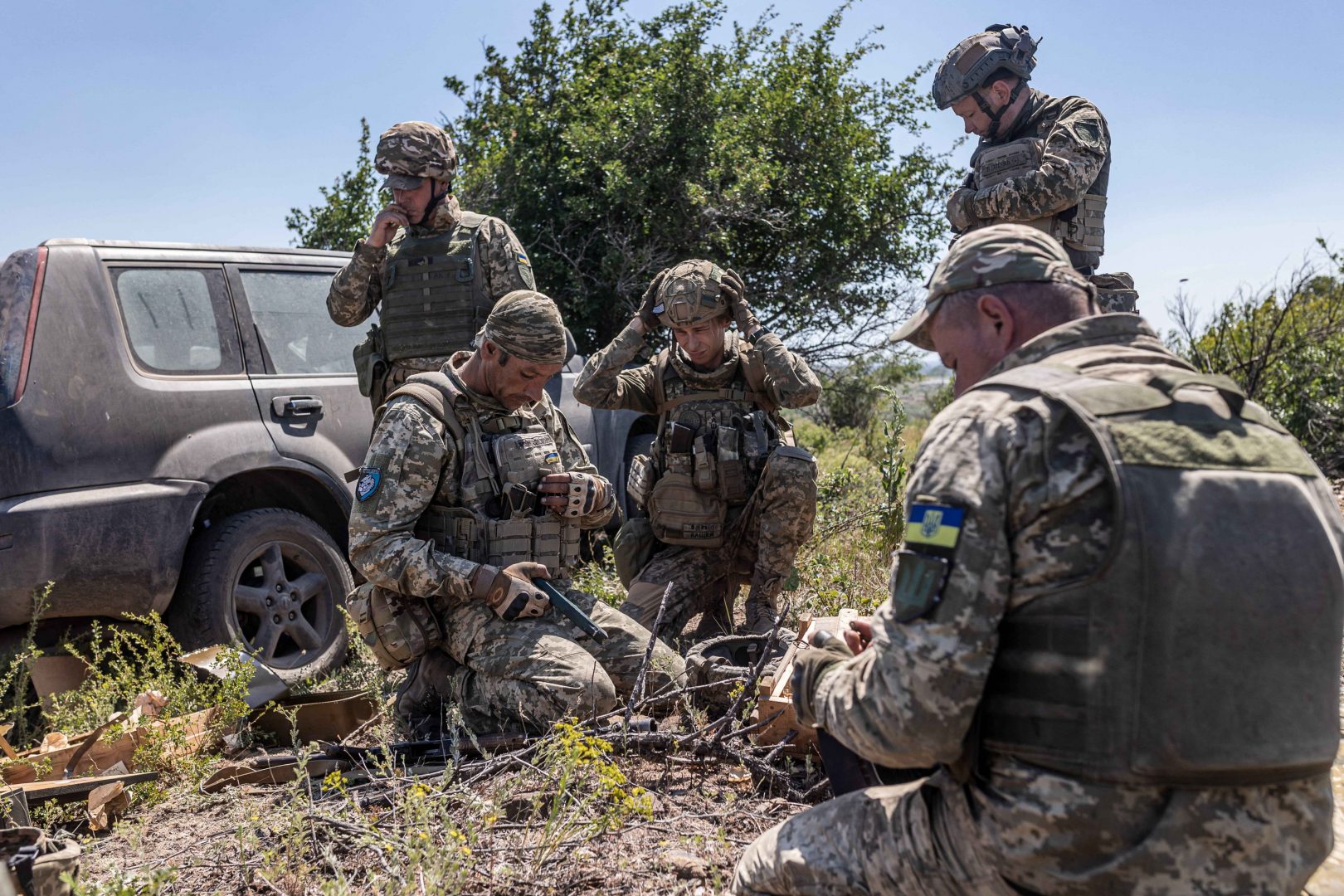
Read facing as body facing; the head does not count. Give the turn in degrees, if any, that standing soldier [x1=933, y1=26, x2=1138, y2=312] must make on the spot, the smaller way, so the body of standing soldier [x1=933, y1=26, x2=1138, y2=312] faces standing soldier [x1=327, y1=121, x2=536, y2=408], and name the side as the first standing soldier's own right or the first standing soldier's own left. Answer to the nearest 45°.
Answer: approximately 45° to the first standing soldier's own right

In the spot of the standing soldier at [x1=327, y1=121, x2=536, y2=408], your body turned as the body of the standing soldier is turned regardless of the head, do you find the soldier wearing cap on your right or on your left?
on your left

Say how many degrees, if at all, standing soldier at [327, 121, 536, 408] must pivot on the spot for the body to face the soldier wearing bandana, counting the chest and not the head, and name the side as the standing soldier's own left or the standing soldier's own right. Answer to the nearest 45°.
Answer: approximately 45° to the standing soldier's own left

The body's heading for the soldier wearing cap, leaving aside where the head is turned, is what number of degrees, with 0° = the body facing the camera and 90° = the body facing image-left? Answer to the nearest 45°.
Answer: approximately 135°

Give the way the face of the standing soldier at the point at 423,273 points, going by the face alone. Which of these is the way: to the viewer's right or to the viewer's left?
to the viewer's left

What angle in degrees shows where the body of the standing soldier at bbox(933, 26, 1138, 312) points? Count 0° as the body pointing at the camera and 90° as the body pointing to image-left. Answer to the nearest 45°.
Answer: approximately 45°

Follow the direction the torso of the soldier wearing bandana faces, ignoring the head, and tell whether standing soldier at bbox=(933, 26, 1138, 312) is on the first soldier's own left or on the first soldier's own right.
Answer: on the first soldier's own left

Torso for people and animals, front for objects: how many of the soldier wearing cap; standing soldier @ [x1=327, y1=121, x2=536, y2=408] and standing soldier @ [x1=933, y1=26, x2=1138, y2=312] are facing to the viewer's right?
0

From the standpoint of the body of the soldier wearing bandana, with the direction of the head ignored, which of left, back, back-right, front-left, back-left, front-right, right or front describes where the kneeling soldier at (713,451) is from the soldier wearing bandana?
left

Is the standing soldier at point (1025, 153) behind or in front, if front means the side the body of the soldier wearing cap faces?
in front

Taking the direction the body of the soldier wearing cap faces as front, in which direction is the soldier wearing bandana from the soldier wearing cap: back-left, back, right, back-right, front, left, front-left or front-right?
front

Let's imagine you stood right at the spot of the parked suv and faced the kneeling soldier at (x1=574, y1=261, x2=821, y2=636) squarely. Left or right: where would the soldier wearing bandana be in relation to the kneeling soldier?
right

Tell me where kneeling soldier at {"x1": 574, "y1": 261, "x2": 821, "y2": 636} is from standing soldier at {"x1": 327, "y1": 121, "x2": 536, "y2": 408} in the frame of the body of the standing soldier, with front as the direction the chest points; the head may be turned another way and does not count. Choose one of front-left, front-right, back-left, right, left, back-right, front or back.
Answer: back-left
